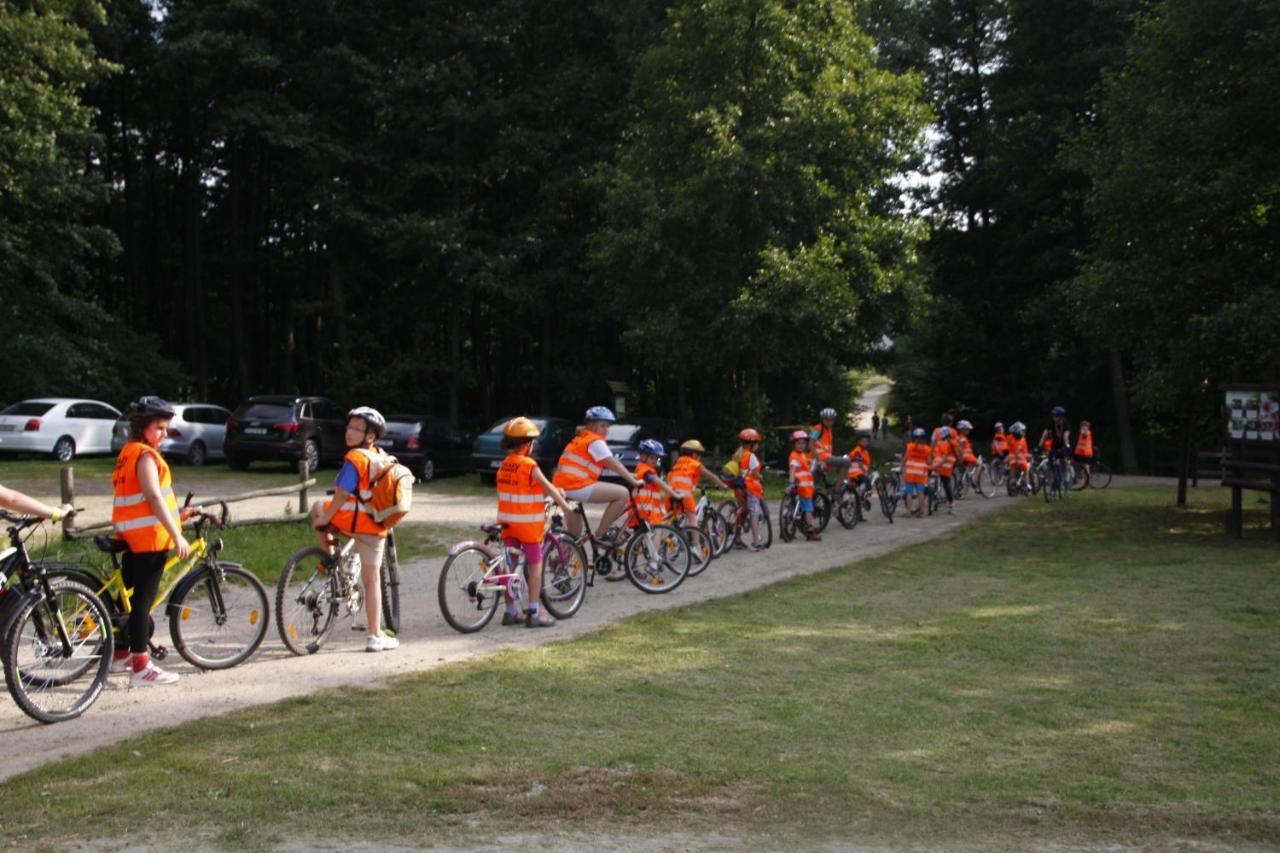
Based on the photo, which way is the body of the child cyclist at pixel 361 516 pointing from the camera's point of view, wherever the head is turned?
to the viewer's left

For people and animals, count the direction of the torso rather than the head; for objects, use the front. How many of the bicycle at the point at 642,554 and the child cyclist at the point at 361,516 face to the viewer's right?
1

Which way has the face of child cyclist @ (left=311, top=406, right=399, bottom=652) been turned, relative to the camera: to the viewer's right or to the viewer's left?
to the viewer's left

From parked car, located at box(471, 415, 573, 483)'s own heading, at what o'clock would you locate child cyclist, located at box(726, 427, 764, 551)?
The child cyclist is roughly at 4 o'clock from the parked car.

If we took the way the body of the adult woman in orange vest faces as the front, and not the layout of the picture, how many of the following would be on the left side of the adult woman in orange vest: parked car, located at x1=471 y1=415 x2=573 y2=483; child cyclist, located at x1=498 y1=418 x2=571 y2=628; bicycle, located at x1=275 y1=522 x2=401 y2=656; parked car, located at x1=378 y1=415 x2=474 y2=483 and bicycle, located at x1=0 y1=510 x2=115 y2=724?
2

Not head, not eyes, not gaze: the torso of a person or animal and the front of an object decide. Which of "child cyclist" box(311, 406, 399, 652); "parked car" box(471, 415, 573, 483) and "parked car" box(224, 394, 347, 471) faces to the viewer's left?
the child cyclist

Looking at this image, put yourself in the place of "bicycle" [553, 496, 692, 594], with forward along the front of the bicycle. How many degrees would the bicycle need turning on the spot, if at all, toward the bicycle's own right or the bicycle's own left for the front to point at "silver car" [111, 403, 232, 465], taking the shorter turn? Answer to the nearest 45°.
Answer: approximately 135° to the bicycle's own left

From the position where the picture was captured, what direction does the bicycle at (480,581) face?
facing away from the viewer and to the right of the viewer

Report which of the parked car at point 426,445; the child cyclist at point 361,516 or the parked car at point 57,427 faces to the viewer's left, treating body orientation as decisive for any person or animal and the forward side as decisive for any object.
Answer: the child cyclist

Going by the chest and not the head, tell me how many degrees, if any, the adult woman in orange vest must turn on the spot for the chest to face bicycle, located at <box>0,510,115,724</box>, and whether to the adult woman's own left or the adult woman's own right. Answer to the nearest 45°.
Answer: approximately 135° to the adult woman's own right

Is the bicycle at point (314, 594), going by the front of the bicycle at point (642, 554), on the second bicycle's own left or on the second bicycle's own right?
on the second bicycle's own right

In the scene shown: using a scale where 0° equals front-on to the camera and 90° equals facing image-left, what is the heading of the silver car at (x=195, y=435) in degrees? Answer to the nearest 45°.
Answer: approximately 225°

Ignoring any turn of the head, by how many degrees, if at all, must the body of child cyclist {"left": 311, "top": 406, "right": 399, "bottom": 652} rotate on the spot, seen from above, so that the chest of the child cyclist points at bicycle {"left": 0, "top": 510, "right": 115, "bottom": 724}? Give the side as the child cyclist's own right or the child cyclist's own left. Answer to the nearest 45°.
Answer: approximately 45° to the child cyclist's own left

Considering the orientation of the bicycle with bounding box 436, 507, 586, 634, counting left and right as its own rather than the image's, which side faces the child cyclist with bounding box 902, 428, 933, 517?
front
